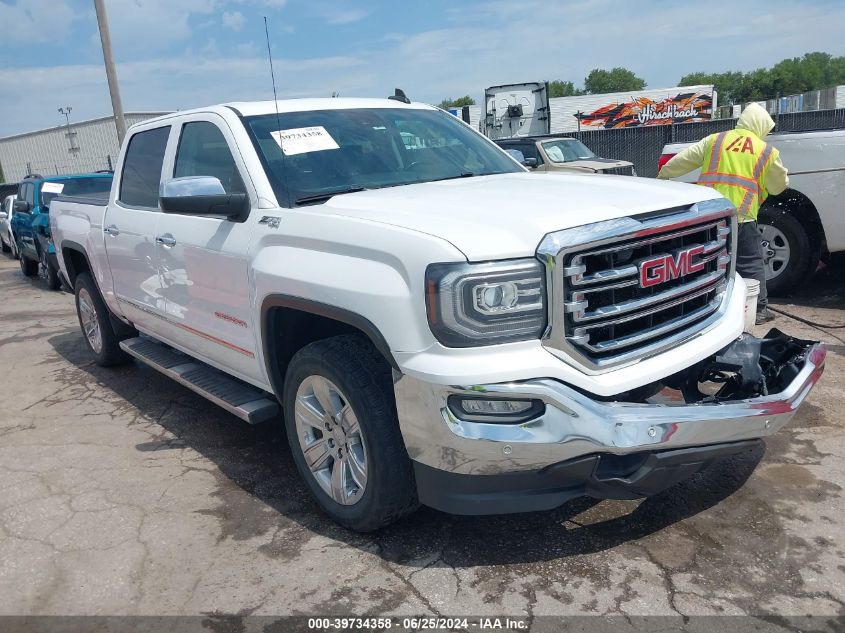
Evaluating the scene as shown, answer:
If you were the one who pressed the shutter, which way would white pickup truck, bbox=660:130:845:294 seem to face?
facing away from the viewer and to the right of the viewer

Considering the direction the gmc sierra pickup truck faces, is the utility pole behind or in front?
behind

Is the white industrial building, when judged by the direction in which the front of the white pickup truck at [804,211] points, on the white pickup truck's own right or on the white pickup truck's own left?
on the white pickup truck's own left

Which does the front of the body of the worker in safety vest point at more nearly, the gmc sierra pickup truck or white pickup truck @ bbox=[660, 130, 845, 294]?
the white pickup truck

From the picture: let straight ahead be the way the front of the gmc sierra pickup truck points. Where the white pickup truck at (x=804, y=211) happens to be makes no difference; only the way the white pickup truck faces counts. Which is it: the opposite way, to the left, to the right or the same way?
to the left

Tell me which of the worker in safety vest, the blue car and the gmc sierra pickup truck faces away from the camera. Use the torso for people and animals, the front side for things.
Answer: the worker in safety vest

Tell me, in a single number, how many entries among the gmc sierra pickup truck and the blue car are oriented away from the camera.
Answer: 0

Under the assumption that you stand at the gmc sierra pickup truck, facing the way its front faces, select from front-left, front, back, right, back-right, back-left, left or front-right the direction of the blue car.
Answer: back

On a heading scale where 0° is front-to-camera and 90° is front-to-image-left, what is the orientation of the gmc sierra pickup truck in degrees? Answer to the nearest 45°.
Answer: approximately 315°

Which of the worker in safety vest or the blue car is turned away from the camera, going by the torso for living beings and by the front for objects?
the worker in safety vest

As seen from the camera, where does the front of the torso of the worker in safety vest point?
away from the camera

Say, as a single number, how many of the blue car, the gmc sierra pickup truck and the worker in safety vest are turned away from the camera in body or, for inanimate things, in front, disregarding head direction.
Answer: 1

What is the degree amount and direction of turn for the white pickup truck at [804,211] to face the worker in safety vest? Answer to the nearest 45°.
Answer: approximately 180°

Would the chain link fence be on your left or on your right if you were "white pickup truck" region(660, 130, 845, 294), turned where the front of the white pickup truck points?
on your left

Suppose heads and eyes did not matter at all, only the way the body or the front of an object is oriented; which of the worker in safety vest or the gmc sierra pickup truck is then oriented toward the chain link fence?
the worker in safety vest

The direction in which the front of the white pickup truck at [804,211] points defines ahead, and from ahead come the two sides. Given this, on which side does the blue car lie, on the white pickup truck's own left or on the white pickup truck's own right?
on the white pickup truck's own left
